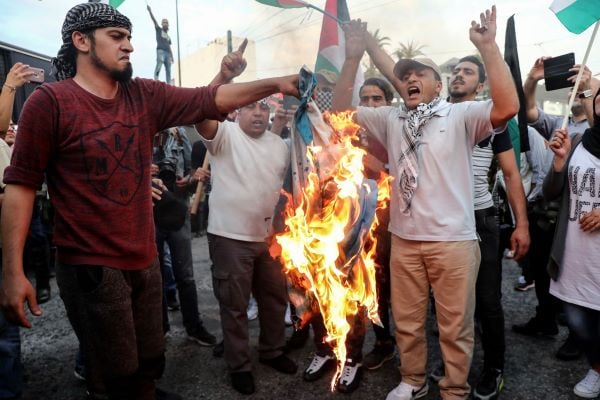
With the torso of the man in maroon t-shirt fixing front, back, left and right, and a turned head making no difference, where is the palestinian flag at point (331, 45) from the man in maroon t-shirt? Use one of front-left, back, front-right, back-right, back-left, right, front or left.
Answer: left

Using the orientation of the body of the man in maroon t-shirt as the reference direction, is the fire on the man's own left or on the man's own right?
on the man's own left

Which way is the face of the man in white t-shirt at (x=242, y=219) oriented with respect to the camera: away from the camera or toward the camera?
toward the camera

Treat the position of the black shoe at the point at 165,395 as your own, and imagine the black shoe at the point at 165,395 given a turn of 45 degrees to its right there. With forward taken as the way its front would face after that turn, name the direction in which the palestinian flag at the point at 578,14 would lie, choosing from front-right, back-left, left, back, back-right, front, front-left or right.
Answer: front-left

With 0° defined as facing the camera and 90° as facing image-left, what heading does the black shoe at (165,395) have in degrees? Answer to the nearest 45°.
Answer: approximately 270°

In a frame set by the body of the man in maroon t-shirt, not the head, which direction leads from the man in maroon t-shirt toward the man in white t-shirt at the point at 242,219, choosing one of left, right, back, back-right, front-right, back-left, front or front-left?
left

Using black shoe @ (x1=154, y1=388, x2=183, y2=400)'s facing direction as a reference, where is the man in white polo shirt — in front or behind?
in front

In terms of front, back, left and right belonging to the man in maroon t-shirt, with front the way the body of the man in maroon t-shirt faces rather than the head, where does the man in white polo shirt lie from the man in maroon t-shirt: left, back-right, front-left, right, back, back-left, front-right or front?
front-left

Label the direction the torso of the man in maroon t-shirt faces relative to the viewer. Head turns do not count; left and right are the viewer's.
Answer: facing the viewer and to the right of the viewer
